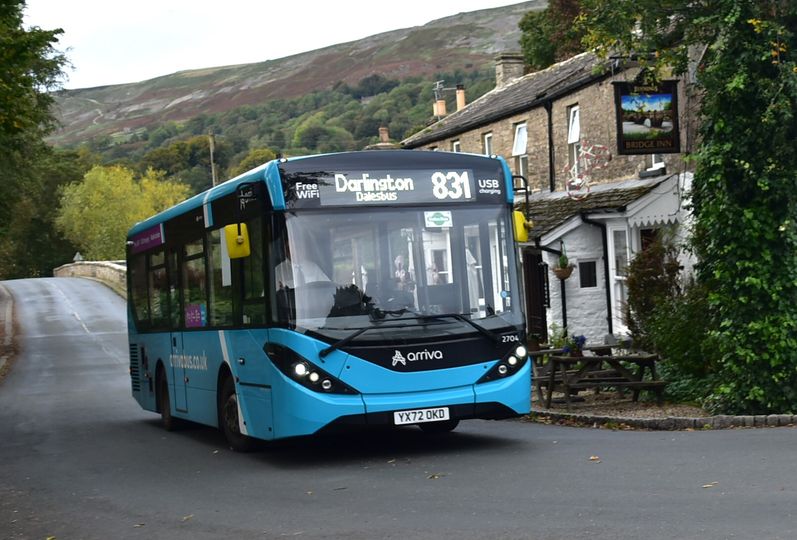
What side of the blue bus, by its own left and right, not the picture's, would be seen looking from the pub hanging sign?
left

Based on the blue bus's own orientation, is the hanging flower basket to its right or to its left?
on its left

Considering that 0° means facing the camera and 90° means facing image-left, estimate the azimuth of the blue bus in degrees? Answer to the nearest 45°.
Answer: approximately 315°

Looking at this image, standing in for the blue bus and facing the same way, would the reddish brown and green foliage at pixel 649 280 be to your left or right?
on your left

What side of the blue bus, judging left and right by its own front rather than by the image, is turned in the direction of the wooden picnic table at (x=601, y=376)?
left
